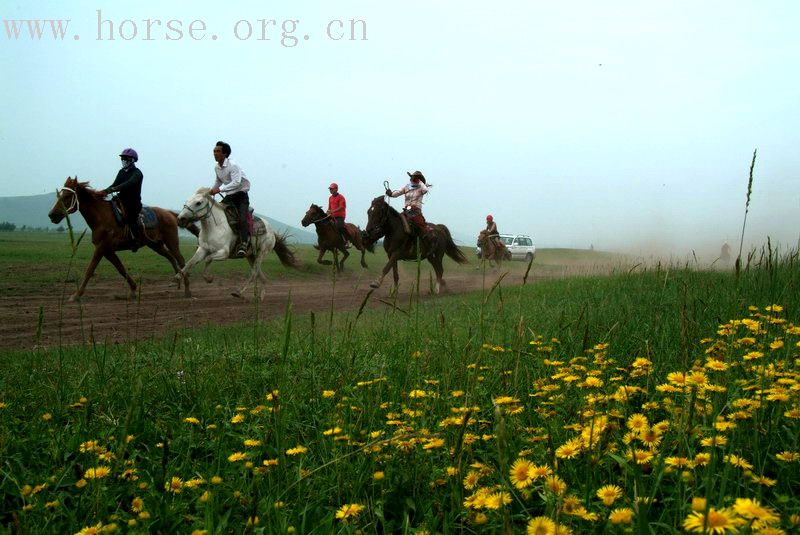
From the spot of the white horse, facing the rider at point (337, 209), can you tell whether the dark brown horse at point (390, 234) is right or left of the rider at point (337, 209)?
right

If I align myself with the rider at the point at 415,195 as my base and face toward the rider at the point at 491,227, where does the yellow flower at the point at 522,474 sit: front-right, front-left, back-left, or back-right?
back-right

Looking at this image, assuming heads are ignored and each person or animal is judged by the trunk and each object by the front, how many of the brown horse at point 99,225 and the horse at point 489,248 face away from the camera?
0

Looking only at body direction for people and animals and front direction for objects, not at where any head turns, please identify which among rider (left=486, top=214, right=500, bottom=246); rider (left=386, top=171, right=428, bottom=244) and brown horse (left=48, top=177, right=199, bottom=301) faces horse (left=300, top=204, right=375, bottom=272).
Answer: rider (left=486, top=214, right=500, bottom=246)

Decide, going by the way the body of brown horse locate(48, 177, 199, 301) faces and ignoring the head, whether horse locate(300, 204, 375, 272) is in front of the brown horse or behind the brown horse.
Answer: behind

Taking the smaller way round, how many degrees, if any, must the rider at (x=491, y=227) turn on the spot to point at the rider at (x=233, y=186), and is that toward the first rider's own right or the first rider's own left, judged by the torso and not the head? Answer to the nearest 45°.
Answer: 0° — they already face them

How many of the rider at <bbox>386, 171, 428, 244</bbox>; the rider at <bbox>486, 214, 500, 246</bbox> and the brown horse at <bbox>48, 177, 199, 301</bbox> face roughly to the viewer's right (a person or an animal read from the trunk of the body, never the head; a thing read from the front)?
0

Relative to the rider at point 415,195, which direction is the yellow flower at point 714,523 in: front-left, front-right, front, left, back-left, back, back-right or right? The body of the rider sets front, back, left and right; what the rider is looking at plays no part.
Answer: front-left

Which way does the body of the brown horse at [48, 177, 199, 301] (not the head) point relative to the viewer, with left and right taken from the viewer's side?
facing to the left of the viewer

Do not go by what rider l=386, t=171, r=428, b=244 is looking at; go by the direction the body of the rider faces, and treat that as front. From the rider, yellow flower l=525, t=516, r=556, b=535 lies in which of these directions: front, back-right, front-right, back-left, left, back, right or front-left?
front-left

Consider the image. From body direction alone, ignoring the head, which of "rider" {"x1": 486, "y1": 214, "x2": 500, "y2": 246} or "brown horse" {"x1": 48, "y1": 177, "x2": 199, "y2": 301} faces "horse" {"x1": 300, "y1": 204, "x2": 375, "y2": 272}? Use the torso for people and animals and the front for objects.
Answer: the rider

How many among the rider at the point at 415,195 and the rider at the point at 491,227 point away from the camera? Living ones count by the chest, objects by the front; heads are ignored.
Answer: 0

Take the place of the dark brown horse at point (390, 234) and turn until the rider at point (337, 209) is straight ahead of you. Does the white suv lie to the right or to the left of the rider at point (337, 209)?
right

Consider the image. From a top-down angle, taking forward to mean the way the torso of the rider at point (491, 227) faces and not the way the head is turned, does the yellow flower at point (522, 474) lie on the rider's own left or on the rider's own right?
on the rider's own left

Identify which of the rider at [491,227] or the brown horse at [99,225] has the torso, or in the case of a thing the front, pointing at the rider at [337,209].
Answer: the rider at [491,227]

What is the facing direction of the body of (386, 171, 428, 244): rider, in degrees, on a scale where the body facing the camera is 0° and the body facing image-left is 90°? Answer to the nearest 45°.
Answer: approximately 45°

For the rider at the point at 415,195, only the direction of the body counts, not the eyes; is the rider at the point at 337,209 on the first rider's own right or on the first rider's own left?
on the first rider's own right

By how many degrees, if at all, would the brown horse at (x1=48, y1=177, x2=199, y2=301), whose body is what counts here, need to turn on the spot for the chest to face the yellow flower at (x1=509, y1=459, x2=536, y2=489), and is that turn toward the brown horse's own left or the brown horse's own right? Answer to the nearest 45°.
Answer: approximately 90° to the brown horse's own left
